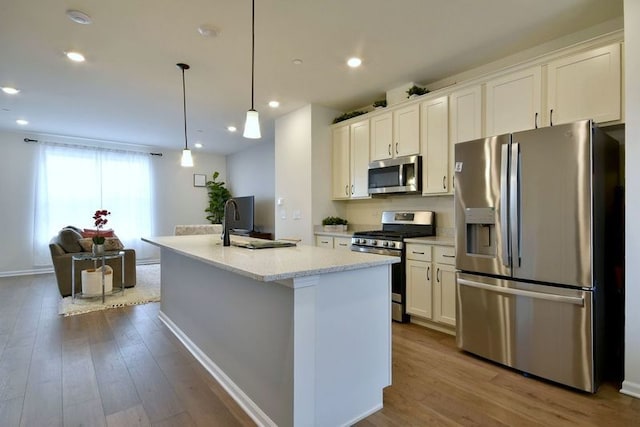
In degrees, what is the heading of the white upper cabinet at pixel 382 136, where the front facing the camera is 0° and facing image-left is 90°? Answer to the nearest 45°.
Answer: approximately 45°

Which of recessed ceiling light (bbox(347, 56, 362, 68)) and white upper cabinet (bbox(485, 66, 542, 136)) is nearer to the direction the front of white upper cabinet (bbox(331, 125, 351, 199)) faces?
the recessed ceiling light

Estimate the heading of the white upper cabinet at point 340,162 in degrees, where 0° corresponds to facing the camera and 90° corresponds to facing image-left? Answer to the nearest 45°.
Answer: approximately 45°

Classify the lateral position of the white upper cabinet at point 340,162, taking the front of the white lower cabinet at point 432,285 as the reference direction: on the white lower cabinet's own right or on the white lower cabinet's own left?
on the white lower cabinet's own right

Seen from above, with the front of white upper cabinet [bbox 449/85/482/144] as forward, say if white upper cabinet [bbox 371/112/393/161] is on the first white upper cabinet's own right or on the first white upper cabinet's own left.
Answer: on the first white upper cabinet's own right

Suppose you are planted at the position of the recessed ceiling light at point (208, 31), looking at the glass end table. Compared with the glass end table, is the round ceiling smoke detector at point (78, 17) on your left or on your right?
left

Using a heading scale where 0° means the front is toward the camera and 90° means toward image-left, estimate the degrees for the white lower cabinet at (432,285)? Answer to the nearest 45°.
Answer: approximately 45°

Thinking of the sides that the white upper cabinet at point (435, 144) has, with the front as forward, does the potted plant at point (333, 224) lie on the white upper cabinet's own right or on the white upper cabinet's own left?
on the white upper cabinet's own right
